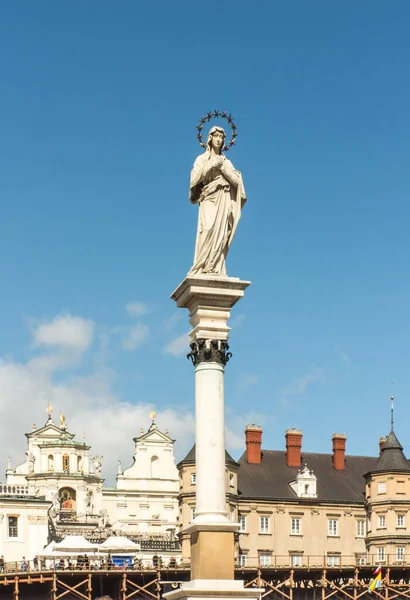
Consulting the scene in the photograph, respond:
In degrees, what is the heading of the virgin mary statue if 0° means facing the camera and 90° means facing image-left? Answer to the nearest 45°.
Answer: approximately 0°
